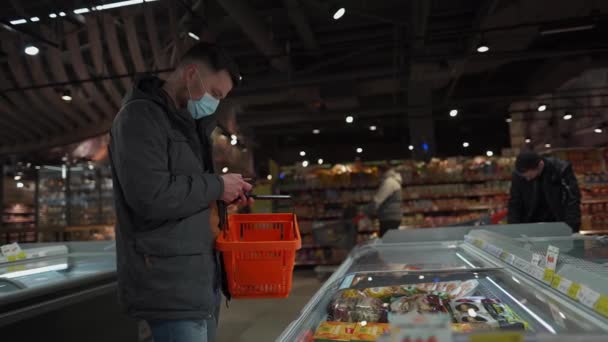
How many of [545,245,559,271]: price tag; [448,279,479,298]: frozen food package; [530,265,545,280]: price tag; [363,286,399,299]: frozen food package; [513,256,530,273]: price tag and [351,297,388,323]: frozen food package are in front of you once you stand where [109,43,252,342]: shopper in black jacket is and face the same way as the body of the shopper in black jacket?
6

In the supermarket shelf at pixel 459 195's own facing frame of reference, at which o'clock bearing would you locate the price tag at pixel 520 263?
The price tag is roughly at 12 o'clock from the supermarket shelf.

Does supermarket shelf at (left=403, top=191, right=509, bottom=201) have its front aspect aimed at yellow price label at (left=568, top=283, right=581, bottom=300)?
yes

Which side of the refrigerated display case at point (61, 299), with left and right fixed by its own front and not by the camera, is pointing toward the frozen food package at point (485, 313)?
front

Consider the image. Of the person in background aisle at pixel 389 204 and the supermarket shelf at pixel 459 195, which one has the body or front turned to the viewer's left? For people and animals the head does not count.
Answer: the person in background aisle

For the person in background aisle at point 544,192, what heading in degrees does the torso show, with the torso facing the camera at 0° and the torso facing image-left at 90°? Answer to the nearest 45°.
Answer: approximately 45°

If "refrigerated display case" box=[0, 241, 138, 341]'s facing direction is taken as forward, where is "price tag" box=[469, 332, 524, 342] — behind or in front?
in front

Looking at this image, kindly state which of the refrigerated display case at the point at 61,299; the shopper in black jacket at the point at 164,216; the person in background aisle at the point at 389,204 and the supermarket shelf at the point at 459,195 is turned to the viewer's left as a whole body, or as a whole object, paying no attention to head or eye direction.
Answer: the person in background aisle

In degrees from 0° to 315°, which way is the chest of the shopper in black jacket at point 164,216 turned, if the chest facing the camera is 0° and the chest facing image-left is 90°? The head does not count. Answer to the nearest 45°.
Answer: approximately 270°

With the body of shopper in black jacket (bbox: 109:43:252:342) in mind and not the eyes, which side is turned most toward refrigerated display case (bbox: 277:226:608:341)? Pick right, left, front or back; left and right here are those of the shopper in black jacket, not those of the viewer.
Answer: front

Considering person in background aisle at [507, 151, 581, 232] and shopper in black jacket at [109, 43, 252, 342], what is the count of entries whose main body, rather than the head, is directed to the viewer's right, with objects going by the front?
1

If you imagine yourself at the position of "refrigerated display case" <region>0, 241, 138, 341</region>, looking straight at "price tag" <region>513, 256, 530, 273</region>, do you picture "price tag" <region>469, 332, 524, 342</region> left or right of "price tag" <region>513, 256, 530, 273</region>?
right

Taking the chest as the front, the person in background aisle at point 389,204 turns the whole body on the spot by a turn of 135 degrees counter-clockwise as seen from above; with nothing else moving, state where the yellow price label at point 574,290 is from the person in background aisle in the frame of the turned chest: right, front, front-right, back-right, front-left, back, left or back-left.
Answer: front-right

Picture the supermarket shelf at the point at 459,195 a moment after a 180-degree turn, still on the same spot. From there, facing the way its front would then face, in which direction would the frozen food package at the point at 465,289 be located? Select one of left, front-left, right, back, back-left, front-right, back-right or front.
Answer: back

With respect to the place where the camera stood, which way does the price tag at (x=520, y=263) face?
facing the viewer and to the left of the viewer

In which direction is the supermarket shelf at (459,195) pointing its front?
toward the camera

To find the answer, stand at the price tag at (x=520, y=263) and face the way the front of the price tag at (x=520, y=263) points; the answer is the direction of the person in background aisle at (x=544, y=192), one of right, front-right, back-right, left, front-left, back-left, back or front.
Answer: back-right

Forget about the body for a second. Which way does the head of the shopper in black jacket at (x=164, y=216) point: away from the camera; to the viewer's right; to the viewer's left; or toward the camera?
to the viewer's right
